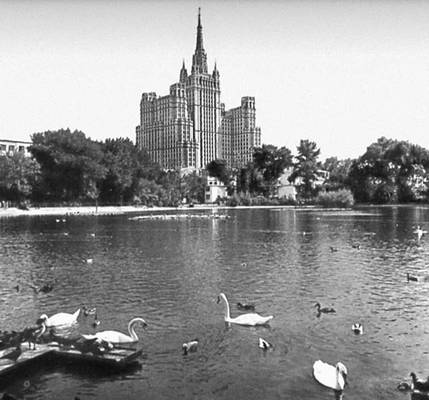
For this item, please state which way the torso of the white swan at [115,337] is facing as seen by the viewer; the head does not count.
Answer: to the viewer's right

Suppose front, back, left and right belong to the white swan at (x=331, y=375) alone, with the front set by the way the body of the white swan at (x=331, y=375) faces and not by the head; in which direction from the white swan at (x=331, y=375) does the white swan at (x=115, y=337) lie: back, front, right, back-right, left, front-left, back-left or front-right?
back-right

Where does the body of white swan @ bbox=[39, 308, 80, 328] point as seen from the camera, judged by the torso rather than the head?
to the viewer's left

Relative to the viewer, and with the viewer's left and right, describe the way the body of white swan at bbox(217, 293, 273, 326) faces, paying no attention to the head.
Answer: facing to the left of the viewer

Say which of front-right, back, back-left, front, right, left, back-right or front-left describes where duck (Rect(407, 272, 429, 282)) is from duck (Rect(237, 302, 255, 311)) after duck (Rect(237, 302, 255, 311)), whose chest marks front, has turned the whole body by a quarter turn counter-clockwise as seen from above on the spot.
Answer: back-left

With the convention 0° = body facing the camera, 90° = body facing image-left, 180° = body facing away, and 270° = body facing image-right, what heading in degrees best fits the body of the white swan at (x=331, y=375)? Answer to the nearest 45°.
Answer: approximately 315°

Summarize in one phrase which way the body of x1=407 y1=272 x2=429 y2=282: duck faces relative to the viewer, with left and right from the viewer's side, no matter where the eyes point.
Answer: facing to the left of the viewer

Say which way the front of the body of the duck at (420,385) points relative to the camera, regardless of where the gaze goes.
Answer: to the viewer's left
